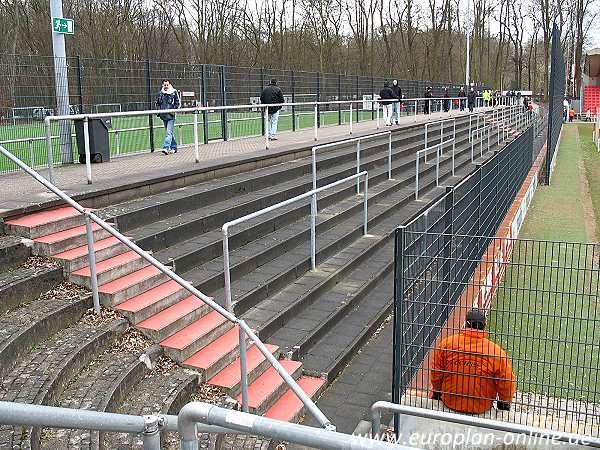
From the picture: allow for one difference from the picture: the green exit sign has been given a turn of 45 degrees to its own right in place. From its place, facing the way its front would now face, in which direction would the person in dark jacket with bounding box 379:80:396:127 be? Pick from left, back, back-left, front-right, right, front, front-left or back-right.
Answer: back-left

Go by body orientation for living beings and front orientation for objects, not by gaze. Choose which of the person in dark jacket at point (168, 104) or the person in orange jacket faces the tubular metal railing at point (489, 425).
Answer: the person in dark jacket

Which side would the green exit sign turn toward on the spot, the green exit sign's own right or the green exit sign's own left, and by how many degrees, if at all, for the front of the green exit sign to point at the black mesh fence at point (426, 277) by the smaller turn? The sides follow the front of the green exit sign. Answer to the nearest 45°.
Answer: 0° — it already faces it

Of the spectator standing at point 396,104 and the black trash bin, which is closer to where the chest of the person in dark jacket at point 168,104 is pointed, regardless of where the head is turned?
the black trash bin

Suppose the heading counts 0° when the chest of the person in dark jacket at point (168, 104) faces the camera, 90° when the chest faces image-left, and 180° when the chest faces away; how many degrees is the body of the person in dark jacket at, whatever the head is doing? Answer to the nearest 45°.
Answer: approximately 0°

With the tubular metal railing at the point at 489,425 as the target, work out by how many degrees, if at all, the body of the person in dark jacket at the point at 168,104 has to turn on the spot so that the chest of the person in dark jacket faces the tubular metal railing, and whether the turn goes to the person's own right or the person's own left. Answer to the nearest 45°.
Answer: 0° — they already face it

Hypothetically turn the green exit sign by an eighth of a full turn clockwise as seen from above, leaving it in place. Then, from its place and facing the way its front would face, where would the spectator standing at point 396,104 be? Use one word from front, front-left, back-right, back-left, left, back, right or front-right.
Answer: back-left

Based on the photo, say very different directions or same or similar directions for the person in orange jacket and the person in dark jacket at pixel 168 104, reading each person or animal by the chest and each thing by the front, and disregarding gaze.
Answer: very different directions

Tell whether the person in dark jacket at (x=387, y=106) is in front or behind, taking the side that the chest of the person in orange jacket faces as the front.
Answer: in front

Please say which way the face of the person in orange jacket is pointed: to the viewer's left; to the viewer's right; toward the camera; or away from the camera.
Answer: away from the camera

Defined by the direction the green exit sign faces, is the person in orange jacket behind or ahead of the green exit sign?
ahead

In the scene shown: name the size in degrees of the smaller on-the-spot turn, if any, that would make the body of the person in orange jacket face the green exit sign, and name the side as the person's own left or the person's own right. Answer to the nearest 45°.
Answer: approximately 45° to the person's own left
